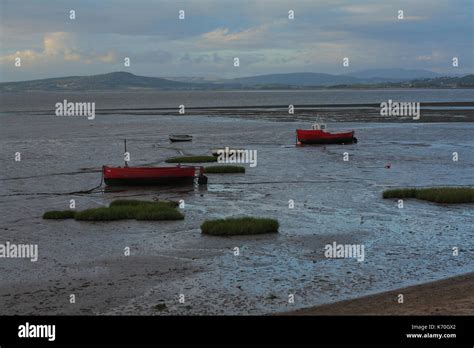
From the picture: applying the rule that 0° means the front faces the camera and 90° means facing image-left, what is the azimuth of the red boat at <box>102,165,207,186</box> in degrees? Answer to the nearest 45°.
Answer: approximately 90°

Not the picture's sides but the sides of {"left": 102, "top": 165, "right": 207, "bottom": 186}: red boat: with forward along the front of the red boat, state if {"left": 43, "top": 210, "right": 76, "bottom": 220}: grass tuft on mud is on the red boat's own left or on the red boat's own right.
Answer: on the red boat's own left
